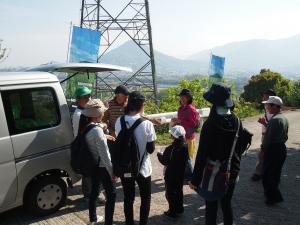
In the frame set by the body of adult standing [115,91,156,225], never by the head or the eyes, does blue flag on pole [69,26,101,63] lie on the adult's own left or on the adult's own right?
on the adult's own left

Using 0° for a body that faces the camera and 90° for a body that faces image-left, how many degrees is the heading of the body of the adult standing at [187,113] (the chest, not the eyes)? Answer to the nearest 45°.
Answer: approximately 45°

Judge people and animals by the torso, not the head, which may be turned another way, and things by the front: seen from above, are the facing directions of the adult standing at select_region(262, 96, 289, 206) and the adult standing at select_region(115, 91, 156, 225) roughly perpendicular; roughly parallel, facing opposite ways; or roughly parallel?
roughly perpendicular

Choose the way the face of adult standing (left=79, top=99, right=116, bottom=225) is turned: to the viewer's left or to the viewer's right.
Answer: to the viewer's right

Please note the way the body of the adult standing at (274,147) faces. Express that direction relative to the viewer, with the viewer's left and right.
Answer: facing to the left of the viewer

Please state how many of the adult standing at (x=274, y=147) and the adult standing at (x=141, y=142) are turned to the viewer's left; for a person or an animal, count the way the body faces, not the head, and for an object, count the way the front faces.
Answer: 1

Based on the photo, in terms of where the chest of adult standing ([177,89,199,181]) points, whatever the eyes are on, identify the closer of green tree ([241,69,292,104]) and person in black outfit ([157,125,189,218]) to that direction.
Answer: the person in black outfit

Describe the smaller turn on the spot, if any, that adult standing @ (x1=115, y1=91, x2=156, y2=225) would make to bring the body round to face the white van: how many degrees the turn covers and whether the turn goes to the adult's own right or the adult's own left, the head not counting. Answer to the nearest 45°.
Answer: approximately 90° to the adult's own left

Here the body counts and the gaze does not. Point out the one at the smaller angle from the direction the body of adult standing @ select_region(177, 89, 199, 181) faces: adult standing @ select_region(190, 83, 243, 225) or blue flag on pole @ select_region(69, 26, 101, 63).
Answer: the adult standing

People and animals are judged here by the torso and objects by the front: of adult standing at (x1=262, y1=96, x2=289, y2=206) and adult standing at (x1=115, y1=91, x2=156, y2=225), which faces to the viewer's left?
adult standing at (x1=262, y1=96, x2=289, y2=206)

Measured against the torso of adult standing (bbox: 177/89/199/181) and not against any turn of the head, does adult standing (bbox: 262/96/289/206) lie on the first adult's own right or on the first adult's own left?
on the first adult's own left

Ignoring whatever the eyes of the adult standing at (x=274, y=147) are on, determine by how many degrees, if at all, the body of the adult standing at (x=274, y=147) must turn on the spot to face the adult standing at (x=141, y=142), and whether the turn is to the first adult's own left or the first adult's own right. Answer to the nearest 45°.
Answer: approximately 45° to the first adult's own left

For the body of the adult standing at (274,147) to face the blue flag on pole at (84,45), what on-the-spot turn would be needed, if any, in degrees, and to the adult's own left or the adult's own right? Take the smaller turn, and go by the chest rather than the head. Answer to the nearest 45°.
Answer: approximately 45° to the adult's own right

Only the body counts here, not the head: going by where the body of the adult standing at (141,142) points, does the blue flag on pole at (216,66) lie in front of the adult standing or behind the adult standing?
in front

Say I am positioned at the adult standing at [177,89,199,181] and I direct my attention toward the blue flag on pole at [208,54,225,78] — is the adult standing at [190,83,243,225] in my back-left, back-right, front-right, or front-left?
back-right
